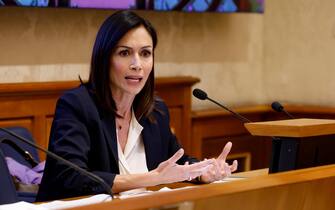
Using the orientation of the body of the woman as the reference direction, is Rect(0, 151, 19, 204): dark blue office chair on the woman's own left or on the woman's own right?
on the woman's own right

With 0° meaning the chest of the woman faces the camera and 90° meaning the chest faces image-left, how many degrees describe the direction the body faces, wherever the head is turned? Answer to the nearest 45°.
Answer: approximately 315°
